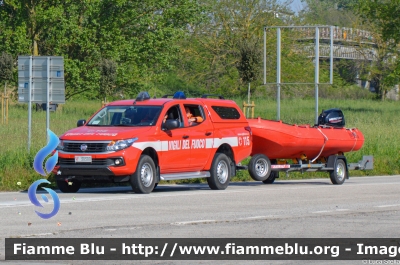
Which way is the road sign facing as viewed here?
away from the camera

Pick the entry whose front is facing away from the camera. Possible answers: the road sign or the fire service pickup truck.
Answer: the road sign

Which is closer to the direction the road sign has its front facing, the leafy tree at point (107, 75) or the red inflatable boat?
the leafy tree

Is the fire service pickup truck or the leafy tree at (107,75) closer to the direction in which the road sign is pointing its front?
the leafy tree

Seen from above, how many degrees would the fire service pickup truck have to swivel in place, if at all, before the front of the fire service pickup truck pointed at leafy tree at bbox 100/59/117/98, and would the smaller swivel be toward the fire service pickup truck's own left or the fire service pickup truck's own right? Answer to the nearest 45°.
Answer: approximately 135° to the fire service pickup truck's own right

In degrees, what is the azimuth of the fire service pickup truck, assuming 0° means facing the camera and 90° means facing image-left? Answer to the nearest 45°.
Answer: approximately 45°

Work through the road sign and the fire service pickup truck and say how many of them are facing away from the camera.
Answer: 1

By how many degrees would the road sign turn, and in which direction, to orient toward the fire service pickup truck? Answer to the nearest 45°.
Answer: approximately 135° to its right
